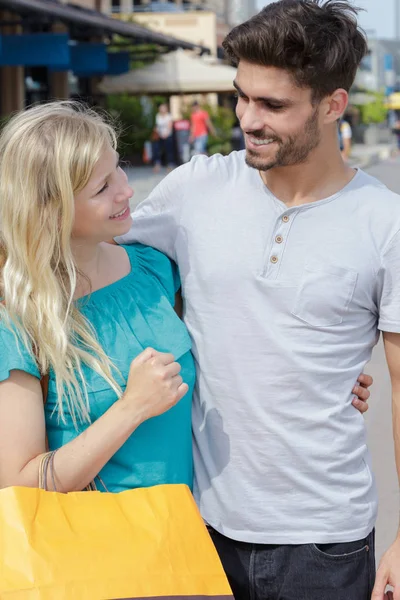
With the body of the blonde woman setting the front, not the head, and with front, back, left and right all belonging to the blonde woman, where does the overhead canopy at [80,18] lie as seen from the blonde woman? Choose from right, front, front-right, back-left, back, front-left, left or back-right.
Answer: back-left

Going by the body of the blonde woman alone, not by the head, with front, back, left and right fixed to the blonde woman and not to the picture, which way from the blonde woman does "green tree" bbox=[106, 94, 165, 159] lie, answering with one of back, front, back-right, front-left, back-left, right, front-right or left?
back-left

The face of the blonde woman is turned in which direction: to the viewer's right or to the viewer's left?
to the viewer's right

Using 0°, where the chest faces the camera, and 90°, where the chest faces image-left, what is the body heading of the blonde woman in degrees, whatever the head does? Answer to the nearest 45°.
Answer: approximately 315°

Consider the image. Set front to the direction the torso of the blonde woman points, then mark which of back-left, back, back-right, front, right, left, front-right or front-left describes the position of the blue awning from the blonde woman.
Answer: back-left

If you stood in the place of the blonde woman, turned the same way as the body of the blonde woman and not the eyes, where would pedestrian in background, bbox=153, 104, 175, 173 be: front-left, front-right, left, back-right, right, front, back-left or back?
back-left

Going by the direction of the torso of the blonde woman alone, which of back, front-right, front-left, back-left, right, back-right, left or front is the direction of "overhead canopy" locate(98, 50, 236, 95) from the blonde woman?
back-left
